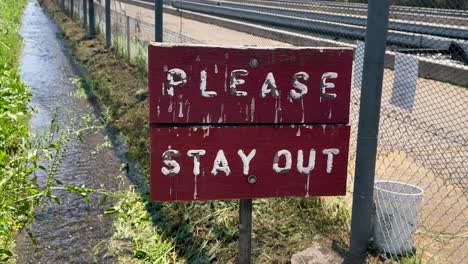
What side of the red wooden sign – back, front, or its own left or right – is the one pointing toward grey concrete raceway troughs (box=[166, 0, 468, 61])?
back

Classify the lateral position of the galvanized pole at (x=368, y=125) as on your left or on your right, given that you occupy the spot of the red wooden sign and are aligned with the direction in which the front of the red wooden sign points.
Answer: on your left

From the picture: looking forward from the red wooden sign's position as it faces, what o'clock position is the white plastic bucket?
The white plastic bucket is roughly at 8 o'clock from the red wooden sign.

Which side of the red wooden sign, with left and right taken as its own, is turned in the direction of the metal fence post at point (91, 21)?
back

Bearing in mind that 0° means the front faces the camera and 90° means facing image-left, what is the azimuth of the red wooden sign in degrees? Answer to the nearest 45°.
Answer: approximately 0°
